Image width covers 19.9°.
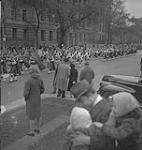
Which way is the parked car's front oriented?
to the viewer's left

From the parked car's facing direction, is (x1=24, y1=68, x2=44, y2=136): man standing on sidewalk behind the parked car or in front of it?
in front

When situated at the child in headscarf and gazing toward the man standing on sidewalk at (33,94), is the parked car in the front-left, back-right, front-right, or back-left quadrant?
front-right

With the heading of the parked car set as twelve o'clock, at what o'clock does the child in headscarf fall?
The child in headscarf is roughly at 9 o'clock from the parked car.

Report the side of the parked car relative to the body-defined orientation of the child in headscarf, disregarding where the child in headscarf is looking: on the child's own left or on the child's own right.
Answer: on the child's own right
